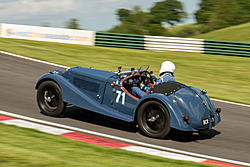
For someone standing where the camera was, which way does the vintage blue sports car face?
facing away from the viewer and to the left of the viewer
